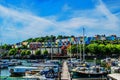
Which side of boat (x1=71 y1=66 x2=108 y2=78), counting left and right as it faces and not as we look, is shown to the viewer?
left
